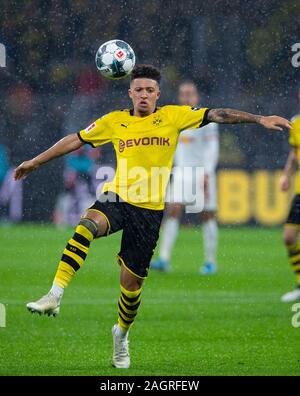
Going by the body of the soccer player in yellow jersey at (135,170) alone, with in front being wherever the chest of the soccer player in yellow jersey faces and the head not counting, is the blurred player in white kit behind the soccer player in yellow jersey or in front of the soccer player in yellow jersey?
behind

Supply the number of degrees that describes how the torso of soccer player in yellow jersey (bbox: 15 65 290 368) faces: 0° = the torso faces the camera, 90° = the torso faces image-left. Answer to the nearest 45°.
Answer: approximately 0°
